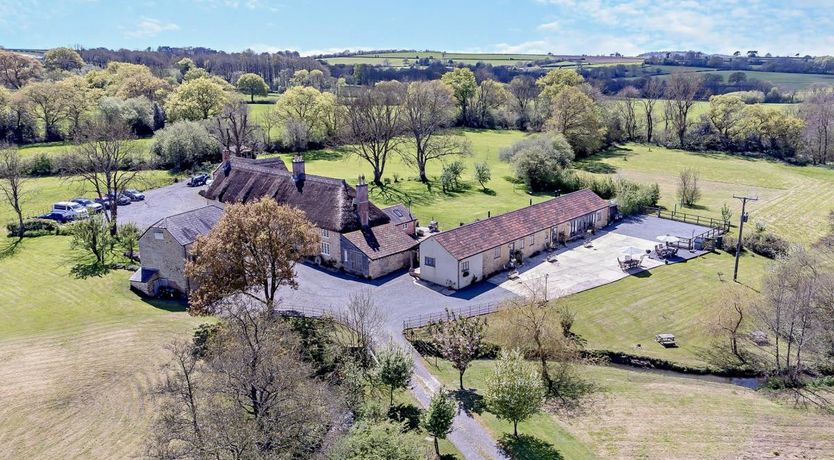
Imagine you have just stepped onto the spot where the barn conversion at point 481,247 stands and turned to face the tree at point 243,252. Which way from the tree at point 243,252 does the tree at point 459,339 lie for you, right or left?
left

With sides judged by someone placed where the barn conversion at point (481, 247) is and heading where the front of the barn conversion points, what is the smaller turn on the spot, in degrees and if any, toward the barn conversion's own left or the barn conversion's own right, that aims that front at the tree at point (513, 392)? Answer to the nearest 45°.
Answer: approximately 45° to the barn conversion's own right

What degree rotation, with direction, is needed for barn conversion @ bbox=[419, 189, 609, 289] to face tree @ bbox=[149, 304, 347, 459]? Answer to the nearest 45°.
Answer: approximately 45° to its right

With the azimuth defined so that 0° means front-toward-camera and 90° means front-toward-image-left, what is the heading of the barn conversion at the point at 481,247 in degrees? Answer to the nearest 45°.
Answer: approximately 315°

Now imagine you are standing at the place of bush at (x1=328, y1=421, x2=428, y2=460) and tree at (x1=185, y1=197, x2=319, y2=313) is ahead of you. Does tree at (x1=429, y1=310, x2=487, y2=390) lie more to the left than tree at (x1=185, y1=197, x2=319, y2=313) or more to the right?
right

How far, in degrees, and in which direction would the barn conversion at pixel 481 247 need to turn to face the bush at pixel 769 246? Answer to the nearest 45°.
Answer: approximately 90° to its left

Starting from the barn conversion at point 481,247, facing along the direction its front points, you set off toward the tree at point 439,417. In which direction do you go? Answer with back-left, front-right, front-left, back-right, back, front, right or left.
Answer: front-right

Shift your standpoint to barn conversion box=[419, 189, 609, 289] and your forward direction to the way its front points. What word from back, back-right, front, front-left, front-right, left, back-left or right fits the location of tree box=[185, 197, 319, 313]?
right

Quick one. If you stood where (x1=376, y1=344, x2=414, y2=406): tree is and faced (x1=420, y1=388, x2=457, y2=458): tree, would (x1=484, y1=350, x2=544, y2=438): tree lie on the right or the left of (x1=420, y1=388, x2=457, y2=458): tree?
left

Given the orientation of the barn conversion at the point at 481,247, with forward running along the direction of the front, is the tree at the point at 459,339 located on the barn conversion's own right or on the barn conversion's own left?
on the barn conversion's own right

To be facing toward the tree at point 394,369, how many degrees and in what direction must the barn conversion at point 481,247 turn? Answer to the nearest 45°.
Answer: approximately 45° to its right
